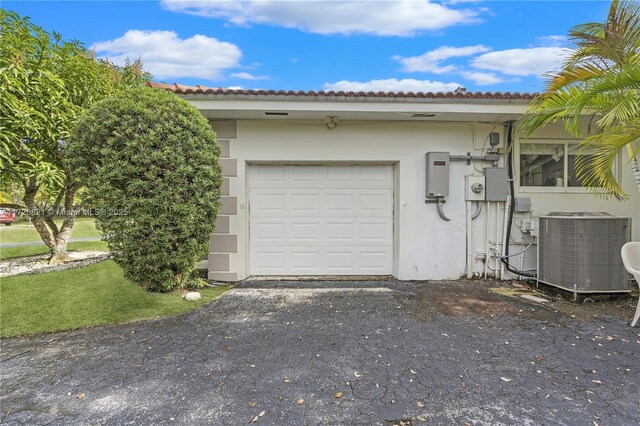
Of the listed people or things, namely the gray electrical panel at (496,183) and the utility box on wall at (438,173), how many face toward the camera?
2

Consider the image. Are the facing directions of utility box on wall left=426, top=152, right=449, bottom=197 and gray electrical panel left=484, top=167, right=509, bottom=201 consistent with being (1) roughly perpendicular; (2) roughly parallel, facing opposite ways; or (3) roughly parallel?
roughly parallel

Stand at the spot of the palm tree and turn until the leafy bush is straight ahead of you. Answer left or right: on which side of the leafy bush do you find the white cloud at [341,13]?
right

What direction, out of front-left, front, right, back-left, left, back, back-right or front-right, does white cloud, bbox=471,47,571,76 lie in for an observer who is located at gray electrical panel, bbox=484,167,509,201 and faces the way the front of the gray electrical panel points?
back

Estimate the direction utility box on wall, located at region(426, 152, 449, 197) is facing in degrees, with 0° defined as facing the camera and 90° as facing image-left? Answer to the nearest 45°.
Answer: approximately 0°

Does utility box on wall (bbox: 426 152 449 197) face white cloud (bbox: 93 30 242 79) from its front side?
no

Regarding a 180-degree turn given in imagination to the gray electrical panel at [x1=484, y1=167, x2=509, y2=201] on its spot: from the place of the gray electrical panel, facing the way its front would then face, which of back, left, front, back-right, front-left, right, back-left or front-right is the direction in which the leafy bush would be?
back-left

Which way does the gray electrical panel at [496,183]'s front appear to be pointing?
toward the camera

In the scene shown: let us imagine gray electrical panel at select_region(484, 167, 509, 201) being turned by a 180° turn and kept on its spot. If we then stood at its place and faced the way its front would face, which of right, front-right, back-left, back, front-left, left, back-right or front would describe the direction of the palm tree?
back-right

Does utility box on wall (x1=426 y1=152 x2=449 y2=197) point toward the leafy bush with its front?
no

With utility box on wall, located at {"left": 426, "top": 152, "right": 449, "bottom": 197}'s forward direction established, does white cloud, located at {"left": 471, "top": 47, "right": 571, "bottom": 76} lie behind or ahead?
behind
